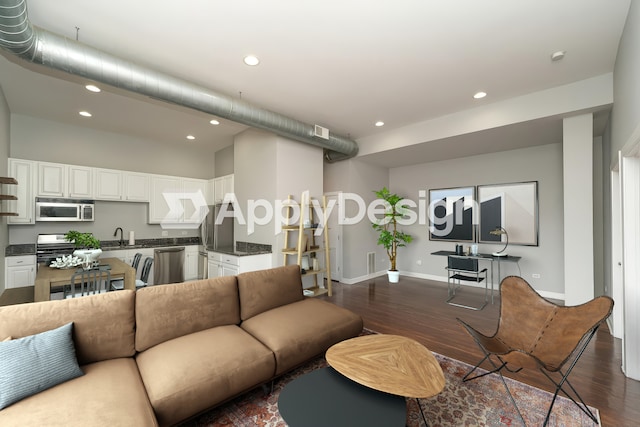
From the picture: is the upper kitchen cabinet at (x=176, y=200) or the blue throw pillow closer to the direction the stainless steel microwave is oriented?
the blue throw pillow

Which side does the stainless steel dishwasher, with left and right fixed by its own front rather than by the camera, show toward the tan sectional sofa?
front

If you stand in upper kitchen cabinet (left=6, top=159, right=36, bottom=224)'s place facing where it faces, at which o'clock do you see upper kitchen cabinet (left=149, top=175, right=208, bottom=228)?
upper kitchen cabinet (left=149, top=175, right=208, bottom=228) is roughly at 9 o'clock from upper kitchen cabinet (left=6, top=159, right=36, bottom=224).

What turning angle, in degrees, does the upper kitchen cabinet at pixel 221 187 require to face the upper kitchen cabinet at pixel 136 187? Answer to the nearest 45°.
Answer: approximately 45° to its right

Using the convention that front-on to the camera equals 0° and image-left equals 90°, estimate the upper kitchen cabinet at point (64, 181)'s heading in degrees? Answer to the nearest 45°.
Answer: approximately 0°

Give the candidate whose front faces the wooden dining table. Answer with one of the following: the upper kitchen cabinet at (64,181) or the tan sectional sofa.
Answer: the upper kitchen cabinet

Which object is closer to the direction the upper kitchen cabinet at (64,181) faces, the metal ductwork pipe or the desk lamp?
the metal ductwork pipe

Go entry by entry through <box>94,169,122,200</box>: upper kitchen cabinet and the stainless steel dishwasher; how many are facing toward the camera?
2

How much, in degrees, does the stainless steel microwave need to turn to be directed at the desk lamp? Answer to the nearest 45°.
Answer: approximately 45° to its left

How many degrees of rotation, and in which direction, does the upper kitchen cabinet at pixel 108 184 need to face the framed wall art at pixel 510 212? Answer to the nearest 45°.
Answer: approximately 45° to its left

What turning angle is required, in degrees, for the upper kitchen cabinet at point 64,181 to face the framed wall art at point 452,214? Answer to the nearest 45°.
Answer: approximately 45° to its left

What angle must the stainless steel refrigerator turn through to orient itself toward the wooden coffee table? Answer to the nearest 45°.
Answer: approximately 45° to its left

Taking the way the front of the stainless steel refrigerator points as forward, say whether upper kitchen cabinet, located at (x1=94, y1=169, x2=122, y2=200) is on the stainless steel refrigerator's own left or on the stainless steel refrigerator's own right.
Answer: on the stainless steel refrigerator's own right
